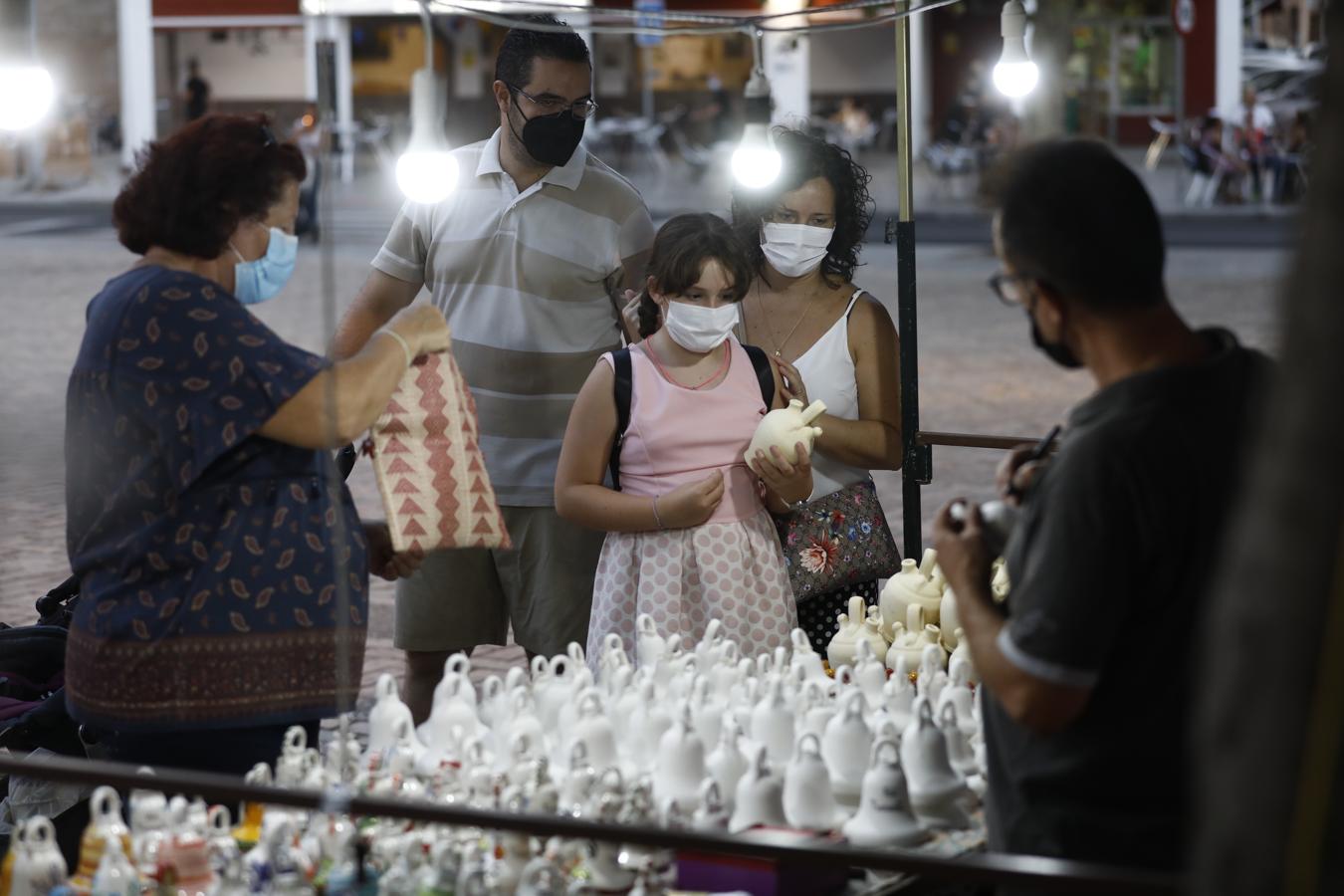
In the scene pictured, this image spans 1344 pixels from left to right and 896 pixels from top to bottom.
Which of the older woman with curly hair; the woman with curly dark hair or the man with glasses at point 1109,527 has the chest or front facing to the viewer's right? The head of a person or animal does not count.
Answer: the older woman with curly hair

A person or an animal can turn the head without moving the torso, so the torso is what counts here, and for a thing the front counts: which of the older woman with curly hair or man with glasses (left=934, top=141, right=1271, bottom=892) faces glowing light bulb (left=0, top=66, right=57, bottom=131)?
the man with glasses

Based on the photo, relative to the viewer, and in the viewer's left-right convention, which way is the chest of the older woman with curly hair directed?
facing to the right of the viewer

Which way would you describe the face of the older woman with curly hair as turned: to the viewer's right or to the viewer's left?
to the viewer's right

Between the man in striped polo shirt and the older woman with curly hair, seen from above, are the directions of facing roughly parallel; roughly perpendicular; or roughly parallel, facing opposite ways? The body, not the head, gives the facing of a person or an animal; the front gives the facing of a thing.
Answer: roughly perpendicular

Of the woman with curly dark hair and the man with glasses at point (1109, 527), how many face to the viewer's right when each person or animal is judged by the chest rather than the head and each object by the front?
0

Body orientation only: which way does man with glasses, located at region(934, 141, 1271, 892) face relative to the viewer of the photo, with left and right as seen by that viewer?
facing away from the viewer and to the left of the viewer

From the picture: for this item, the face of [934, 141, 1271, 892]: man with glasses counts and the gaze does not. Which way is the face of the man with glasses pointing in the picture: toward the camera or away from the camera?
away from the camera

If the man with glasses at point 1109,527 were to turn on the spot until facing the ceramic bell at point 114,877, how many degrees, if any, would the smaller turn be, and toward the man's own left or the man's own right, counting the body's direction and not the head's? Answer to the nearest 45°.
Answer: approximately 45° to the man's own left

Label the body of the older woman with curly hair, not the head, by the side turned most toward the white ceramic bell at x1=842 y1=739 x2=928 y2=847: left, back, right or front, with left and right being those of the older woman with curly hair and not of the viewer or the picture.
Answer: front
